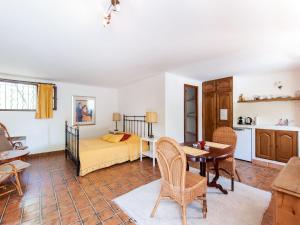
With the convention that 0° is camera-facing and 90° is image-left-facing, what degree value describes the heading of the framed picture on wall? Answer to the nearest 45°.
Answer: approximately 0°

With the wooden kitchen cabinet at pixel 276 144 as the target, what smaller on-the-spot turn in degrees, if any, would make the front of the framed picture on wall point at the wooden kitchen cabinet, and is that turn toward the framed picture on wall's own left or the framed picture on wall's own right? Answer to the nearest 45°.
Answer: approximately 45° to the framed picture on wall's own left

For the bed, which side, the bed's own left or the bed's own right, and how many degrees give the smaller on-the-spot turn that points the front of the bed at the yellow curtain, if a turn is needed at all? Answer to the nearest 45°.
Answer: approximately 90° to the bed's own right

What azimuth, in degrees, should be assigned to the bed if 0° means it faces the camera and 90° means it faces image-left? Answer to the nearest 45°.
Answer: approximately 45°

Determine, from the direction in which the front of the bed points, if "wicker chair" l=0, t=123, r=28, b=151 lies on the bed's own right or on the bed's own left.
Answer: on the bed's own right

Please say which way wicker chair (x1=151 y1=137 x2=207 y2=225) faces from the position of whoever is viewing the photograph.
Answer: facing away from the viewer and to the right of the viewer

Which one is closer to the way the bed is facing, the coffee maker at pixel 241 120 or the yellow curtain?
the yellow curtain

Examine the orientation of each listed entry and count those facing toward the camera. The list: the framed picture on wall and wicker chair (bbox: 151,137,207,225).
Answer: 1
